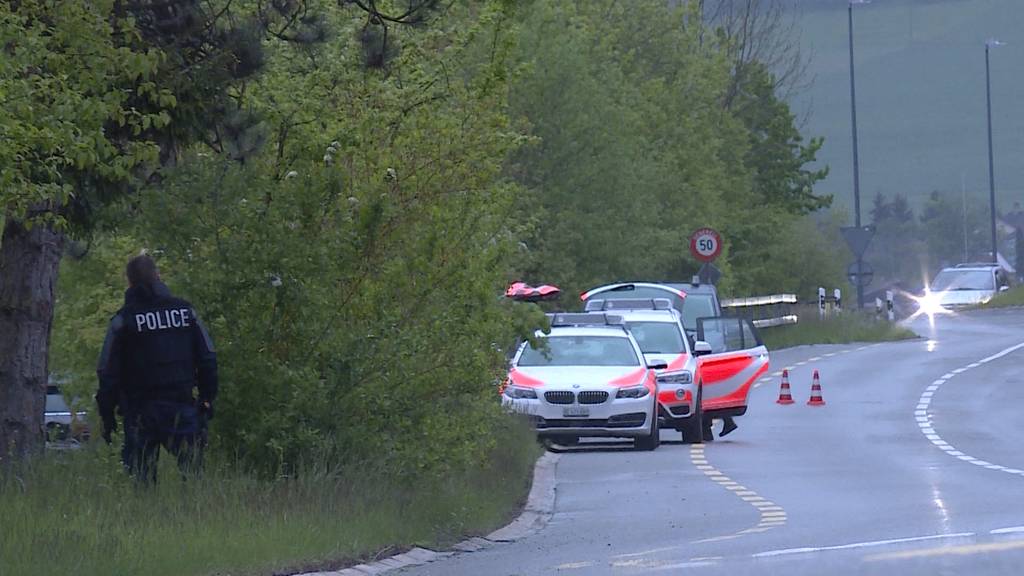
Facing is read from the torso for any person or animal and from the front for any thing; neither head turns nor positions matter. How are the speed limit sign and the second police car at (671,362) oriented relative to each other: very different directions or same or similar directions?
same or similar directions

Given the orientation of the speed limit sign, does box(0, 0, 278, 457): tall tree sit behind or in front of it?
in front

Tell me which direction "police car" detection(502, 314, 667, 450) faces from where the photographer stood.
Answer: facing the viewer

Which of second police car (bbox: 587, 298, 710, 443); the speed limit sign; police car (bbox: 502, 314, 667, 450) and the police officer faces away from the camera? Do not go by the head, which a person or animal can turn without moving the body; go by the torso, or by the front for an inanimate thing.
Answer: the police officer

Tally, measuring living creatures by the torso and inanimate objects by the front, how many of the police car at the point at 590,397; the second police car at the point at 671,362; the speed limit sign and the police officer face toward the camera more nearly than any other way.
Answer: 3

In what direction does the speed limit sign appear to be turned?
toward the camera

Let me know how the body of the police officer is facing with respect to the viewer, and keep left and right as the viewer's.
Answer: facing away from the viewer

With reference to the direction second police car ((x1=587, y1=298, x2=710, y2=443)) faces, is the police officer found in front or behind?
in front

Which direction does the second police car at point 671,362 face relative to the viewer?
toward the camera

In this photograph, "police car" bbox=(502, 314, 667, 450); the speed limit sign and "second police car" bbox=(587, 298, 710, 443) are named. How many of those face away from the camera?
0

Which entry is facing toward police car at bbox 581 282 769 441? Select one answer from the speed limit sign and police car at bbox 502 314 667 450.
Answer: the speed limit sign

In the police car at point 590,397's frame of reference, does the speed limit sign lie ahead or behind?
behind

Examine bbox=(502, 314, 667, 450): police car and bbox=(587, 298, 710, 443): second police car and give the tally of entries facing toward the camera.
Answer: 2
